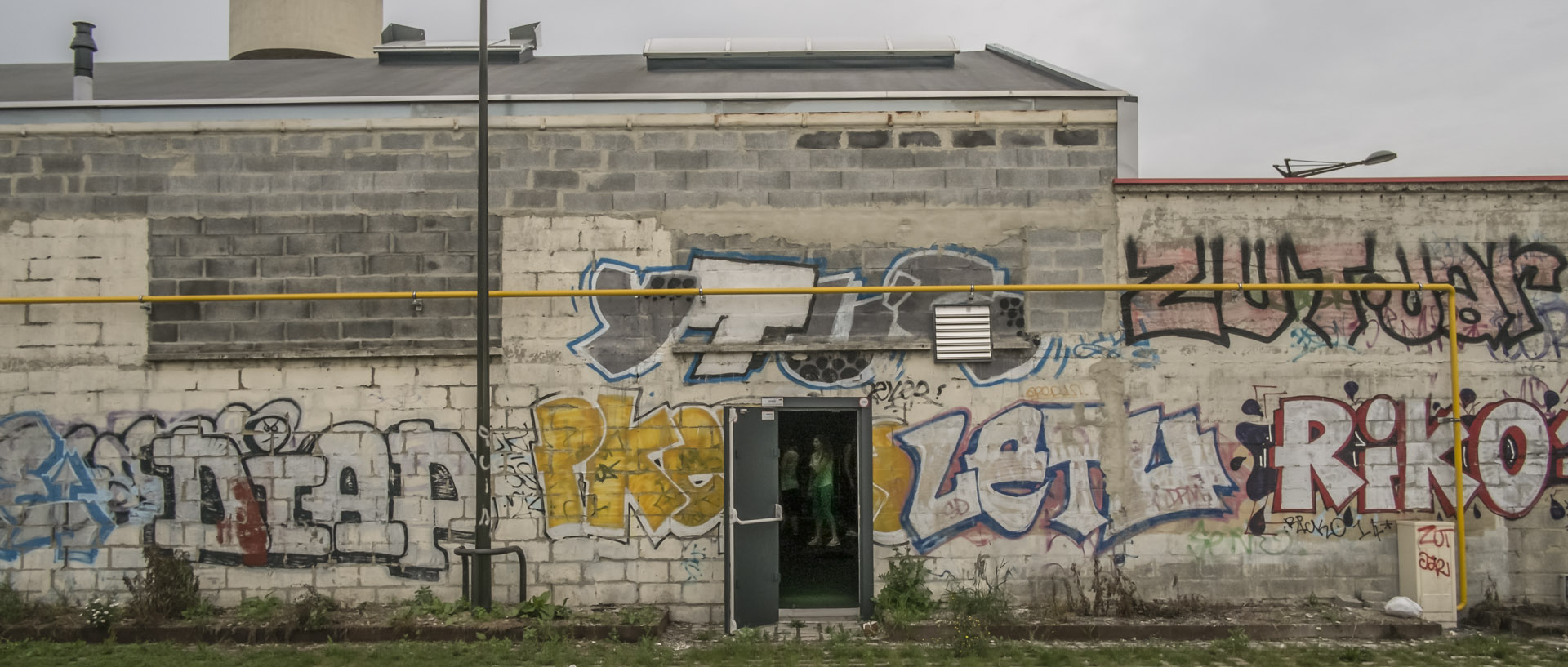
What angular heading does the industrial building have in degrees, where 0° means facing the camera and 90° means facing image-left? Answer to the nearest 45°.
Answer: approximately 0°

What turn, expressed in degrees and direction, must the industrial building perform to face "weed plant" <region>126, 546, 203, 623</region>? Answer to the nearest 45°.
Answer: approximately 90° to its right

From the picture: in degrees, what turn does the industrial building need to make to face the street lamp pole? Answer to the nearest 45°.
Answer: approximately 90° to its right

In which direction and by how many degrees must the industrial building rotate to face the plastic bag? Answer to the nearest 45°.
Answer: approximately 90° to its left

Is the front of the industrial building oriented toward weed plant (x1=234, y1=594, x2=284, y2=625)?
no

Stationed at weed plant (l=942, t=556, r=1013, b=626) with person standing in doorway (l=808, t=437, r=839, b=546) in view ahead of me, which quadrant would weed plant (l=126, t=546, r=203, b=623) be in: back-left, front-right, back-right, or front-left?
front-left
